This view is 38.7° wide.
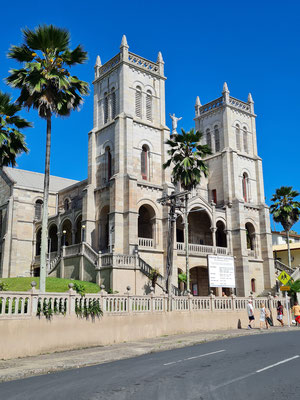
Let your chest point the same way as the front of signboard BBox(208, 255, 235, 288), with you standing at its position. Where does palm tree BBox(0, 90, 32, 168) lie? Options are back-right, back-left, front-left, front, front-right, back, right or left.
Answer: front-right

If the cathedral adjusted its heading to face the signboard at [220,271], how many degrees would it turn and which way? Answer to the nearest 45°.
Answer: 0° — it already faces it

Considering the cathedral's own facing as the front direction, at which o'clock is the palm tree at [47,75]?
The palm tree is roughly at 2 o'clock from the cathedral.

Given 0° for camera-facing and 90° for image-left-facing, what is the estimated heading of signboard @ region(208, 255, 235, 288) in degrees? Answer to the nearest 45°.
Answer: approximately 0°

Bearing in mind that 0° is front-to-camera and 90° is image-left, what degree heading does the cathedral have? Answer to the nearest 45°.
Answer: approximately 315°
